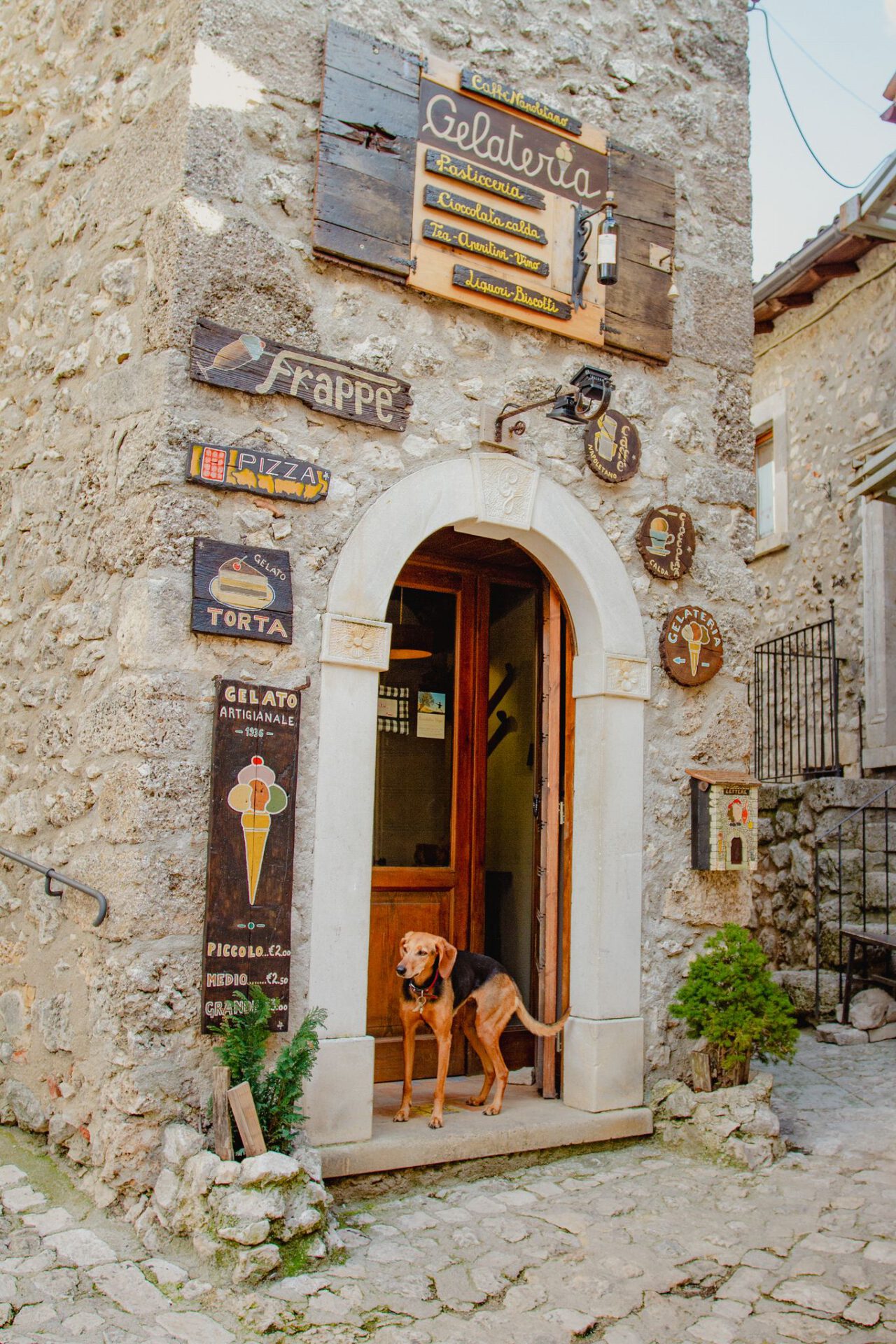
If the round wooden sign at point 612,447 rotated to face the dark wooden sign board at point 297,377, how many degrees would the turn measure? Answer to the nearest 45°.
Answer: approximately 90° to its right

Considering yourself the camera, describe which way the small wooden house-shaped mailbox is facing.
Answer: facing the viewer and to the right of the viewer

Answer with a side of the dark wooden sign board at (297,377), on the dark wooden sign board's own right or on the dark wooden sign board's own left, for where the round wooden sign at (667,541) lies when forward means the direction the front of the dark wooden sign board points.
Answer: on the dark wooden sign board's own left

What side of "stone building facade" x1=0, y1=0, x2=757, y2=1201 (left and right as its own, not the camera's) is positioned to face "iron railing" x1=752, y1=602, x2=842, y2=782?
left

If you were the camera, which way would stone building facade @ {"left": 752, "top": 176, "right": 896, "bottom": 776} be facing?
facing the viewer and to the left of the viewer

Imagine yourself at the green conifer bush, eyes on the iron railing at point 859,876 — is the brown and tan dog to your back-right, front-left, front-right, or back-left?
back-left

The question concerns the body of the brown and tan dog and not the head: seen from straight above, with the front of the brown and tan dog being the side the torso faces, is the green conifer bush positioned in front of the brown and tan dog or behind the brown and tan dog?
behind
